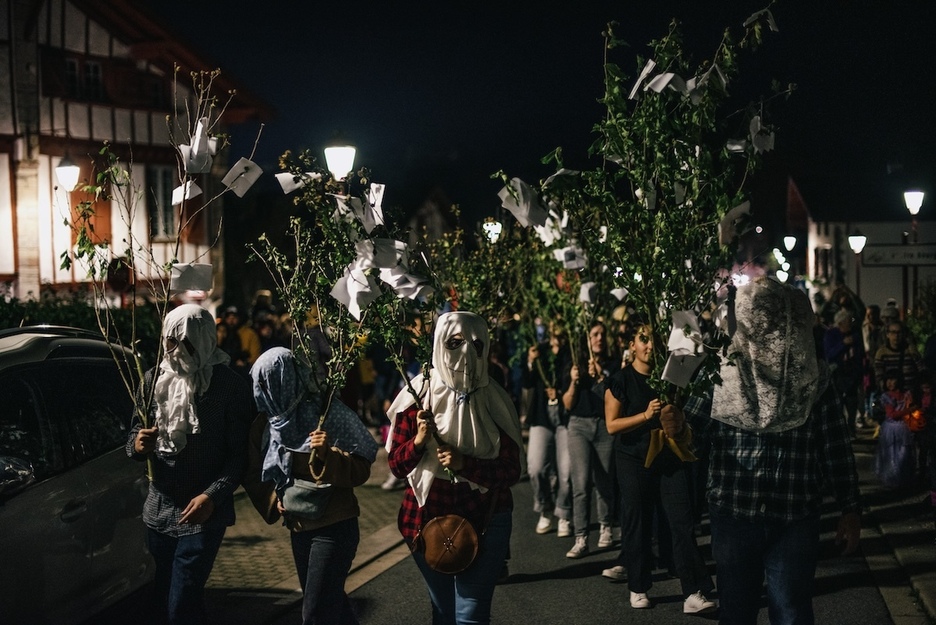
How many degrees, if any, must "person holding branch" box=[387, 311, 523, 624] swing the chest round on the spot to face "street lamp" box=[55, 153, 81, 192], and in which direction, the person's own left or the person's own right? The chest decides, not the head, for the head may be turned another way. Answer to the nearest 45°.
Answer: approximately 135° to the person's own right

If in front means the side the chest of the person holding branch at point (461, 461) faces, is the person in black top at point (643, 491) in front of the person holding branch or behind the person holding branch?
behind

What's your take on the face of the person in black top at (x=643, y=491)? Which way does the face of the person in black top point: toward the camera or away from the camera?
toward the camera

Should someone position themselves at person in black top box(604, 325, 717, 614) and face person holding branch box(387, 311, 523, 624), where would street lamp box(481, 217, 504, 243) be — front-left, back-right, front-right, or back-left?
back-right

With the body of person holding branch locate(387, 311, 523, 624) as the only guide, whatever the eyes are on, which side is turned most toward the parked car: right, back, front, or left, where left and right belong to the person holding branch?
right

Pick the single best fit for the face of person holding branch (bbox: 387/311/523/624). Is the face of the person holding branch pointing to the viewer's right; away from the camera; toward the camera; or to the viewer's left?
toward the camera

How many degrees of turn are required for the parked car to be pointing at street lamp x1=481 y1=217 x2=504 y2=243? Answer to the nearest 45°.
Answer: approximately 180°

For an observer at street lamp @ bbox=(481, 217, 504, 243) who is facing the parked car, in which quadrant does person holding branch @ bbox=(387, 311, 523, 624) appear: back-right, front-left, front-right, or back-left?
front-left

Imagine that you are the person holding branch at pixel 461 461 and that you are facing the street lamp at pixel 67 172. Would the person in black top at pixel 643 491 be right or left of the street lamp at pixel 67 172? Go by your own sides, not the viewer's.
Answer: right

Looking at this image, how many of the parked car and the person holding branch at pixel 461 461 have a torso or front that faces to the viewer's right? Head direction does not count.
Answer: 0

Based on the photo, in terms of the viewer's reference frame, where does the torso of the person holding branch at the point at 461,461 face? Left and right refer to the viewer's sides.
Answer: facing the viewer
